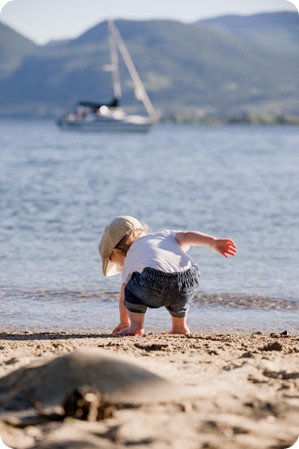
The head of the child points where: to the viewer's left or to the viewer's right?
to the viewer's left

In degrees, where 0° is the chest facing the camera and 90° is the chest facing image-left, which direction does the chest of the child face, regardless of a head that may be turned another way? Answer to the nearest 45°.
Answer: approximately 135°
